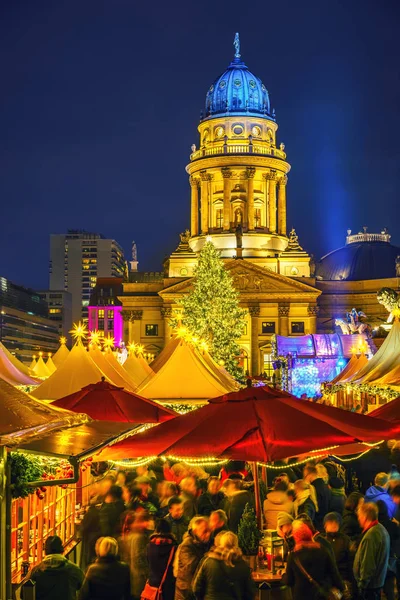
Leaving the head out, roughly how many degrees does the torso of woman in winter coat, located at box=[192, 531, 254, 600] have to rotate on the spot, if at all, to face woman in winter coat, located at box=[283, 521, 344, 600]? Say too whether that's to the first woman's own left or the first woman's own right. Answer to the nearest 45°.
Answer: approximately 45° to the first woman's own right

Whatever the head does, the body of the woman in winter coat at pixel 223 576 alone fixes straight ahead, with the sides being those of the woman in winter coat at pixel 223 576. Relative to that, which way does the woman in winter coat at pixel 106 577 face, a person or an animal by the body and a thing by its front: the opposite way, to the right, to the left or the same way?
the same way

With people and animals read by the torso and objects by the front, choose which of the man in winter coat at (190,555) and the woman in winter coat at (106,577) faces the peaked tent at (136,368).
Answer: the woman in winter coat at (106,577)

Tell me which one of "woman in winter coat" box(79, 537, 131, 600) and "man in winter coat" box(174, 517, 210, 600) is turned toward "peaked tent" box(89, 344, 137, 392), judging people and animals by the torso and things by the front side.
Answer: "woman in winter coat" box(79, 537, 131, 600)

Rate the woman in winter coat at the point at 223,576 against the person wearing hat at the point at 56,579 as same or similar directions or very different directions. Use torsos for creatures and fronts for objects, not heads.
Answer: same or similar directions

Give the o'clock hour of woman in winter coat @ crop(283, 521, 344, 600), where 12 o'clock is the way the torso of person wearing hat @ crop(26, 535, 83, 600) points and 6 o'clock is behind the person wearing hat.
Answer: The woman in winter coat is roughly at 3 o'clock from the person wearing hat.

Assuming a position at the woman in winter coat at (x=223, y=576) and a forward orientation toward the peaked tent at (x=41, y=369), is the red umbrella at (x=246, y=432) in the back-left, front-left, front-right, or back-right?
front-right

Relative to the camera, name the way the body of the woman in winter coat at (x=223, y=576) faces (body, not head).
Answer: away from the camera

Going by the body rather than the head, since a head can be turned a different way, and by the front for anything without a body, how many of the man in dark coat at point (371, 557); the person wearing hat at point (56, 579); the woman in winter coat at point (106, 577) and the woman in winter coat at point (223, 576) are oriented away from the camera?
3

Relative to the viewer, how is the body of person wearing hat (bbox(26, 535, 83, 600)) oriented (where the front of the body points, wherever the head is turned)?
away from the camera

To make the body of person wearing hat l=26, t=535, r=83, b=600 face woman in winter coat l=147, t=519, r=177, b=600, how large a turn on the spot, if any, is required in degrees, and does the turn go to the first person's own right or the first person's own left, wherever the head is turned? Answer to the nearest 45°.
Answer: approximately 45° to the first person's own right

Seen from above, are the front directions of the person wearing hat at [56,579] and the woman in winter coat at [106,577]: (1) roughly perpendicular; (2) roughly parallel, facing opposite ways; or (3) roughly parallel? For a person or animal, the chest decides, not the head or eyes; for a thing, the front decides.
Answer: roughly parallel

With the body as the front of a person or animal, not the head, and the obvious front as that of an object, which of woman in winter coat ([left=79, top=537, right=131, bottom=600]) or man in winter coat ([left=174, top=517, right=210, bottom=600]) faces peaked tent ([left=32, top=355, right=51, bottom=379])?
woman in winter coat ([left=79, top=537, right=131, bottom=600])

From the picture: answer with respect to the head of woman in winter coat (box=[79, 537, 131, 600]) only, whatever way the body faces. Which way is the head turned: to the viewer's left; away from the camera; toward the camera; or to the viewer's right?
away from the camera
